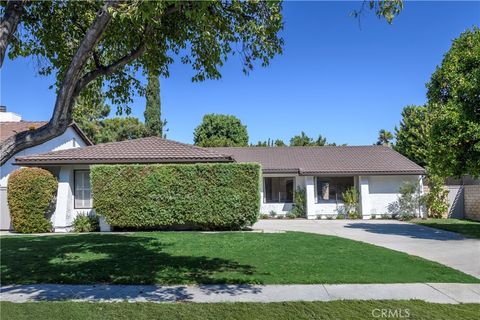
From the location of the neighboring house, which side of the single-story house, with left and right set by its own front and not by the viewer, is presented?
right

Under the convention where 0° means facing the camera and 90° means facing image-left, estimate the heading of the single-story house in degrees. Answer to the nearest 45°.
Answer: approximately 0°

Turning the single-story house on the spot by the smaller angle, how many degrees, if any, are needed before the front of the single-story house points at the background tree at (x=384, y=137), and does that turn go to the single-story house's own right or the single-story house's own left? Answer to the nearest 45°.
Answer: approximately 135° to the single-story house's own left

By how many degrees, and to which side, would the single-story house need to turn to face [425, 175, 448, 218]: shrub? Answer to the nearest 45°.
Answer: approximately 90° to its left

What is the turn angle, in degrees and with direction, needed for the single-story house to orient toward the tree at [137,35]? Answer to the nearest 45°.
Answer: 0° — it already faces it

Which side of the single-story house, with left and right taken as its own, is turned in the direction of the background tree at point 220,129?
back
